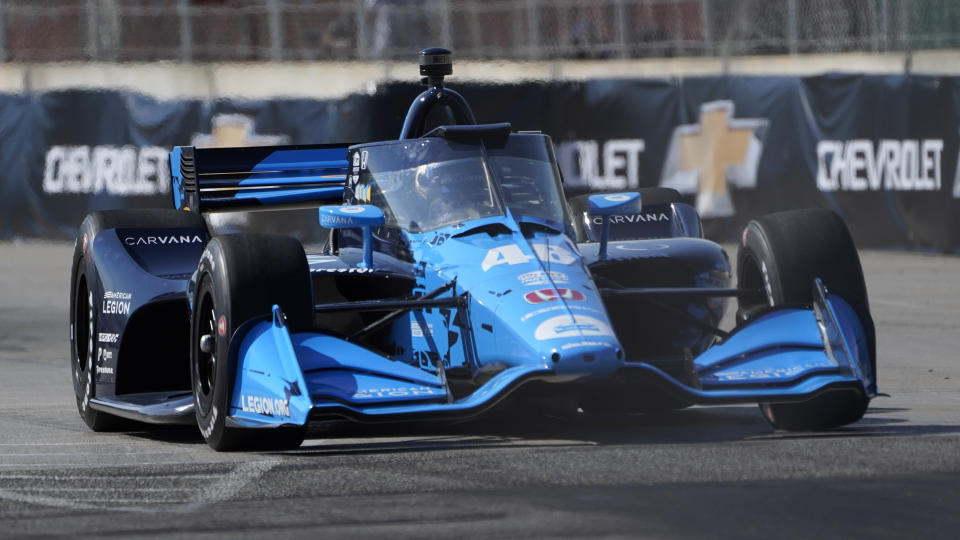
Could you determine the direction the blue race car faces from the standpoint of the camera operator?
facing the viewer

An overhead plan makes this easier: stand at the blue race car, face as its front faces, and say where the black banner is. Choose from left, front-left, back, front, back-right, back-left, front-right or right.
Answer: back

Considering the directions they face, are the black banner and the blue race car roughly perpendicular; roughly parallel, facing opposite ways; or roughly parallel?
roughly parallel

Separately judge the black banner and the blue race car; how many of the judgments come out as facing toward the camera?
2

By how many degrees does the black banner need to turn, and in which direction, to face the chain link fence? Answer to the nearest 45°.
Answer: approximately 135° to its right

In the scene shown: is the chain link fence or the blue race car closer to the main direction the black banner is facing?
the blue race car

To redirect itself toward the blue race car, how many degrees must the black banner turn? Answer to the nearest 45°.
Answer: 0° — it already faces it

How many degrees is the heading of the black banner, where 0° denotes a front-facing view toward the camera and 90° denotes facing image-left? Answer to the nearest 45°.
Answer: approximately 0°

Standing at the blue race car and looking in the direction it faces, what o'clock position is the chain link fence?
The chain link fence is roughly at 6 o'clock from the blue race car.
